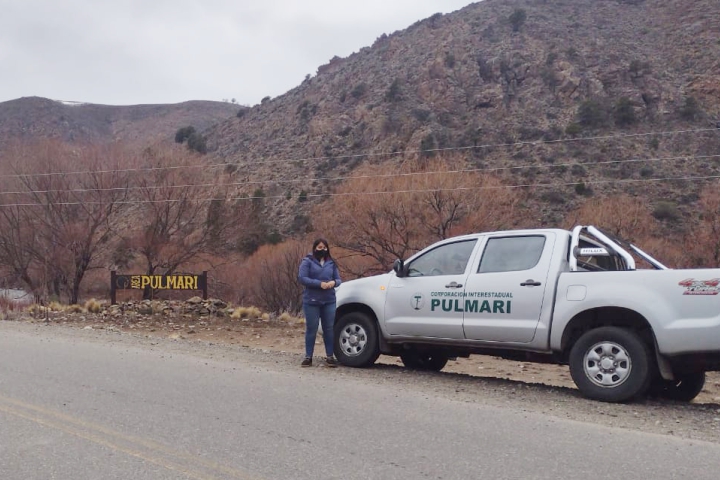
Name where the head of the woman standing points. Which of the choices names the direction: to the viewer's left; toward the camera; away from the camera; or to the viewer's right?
toward the camera

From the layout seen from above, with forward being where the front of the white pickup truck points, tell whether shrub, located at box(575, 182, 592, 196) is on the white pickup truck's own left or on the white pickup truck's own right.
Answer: on the white pickup truck's own right

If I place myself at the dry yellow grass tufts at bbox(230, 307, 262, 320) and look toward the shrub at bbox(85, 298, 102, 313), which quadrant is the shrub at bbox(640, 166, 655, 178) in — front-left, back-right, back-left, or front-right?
back-right

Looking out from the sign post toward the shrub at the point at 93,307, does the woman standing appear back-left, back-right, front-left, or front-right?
back-left

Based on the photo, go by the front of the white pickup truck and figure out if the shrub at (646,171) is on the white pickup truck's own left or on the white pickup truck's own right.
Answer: on the white pickup truck's own right

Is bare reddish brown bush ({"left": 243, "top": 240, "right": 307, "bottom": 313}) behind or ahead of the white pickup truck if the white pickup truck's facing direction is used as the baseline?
ahead

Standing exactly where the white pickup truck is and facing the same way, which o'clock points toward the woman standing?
The woman standing is roughly at 11 o'clock from the white pickup truck.

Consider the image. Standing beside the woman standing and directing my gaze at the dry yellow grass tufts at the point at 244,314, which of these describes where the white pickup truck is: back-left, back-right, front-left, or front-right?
back-right

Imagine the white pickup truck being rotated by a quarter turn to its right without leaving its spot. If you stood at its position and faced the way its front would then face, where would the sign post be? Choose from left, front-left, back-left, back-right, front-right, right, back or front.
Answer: left

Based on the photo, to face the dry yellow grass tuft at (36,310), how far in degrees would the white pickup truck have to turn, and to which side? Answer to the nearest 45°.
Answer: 0° — it already faces it

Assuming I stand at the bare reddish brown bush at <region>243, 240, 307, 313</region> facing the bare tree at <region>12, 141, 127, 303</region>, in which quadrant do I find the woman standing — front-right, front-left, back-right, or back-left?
back-left

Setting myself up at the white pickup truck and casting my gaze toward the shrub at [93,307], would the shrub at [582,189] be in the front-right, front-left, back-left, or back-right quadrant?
front-right

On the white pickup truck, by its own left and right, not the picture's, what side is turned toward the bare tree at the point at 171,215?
front

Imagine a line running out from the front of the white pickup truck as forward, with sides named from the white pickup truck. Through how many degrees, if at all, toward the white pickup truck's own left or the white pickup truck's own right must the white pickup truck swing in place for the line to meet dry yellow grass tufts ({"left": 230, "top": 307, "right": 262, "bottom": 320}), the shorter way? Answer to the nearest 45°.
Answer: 0° — it already faces it

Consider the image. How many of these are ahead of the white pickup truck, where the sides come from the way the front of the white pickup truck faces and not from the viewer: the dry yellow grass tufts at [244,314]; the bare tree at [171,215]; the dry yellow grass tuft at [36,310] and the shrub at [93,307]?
4

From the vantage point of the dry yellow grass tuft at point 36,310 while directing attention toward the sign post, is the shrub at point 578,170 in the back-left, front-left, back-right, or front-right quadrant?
front-left

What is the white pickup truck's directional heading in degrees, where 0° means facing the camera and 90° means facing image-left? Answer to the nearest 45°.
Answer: approximately 135°

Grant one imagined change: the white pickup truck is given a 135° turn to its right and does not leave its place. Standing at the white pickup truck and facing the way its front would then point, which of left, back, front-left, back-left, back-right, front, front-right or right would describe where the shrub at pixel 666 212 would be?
left

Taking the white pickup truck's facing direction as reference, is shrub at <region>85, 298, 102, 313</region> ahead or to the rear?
ahead
